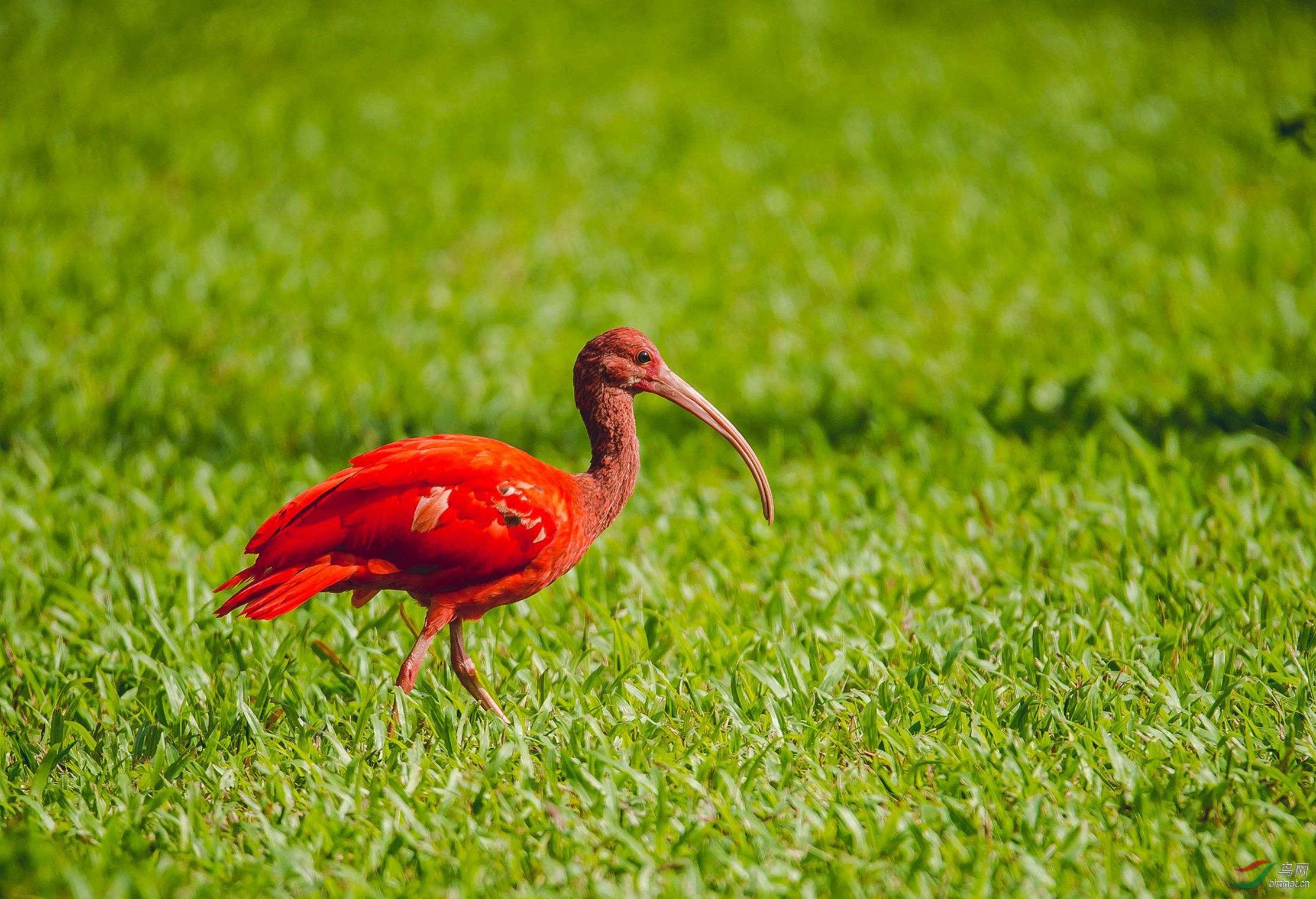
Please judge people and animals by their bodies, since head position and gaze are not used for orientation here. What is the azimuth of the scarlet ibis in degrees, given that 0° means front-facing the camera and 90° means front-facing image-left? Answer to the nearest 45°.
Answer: approximately 270°
